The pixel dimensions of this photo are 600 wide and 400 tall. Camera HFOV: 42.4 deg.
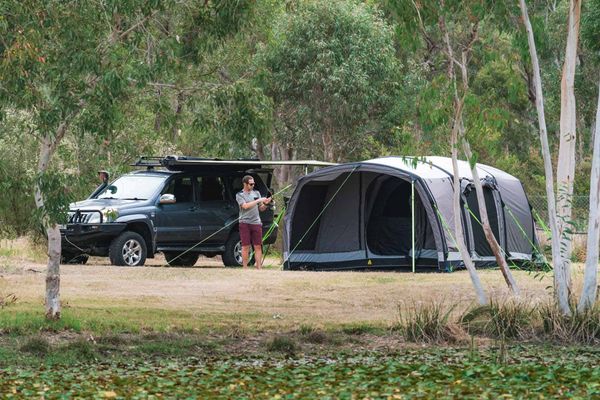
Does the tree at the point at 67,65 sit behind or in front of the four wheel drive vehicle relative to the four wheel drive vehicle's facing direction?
in front

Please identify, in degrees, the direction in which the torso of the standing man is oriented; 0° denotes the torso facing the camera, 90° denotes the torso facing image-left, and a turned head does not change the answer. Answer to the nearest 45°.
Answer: approximately 315°

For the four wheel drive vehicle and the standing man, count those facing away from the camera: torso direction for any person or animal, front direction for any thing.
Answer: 0

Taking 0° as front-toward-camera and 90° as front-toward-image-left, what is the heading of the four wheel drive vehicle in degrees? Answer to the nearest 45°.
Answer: approximately 45°

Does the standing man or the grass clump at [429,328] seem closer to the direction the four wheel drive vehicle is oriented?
the grass clump

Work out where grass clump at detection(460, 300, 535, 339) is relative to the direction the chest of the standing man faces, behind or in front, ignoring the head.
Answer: in front
